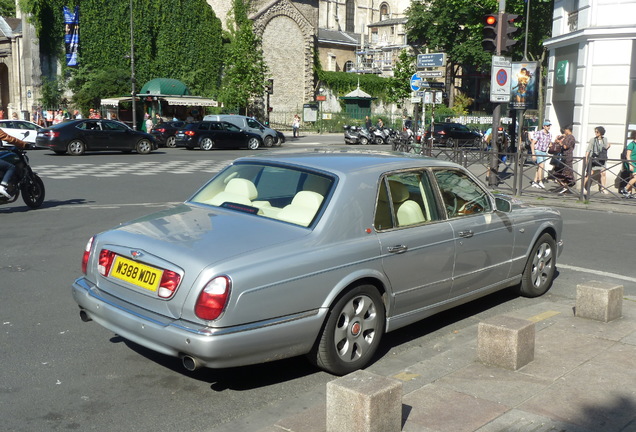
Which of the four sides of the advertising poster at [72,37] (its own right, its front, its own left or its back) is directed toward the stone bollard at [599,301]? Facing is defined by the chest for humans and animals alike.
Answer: front

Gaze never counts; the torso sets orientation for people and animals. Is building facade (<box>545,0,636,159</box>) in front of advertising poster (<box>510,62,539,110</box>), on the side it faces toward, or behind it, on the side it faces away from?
in front

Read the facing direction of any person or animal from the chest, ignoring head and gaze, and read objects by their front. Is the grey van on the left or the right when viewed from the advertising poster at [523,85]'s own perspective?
on its right

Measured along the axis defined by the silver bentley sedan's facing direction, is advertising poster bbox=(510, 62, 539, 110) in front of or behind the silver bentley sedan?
in front

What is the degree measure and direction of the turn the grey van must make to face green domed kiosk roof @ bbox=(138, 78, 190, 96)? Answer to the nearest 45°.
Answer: approximately 135° to its left

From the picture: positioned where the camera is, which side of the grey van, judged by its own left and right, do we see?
right
